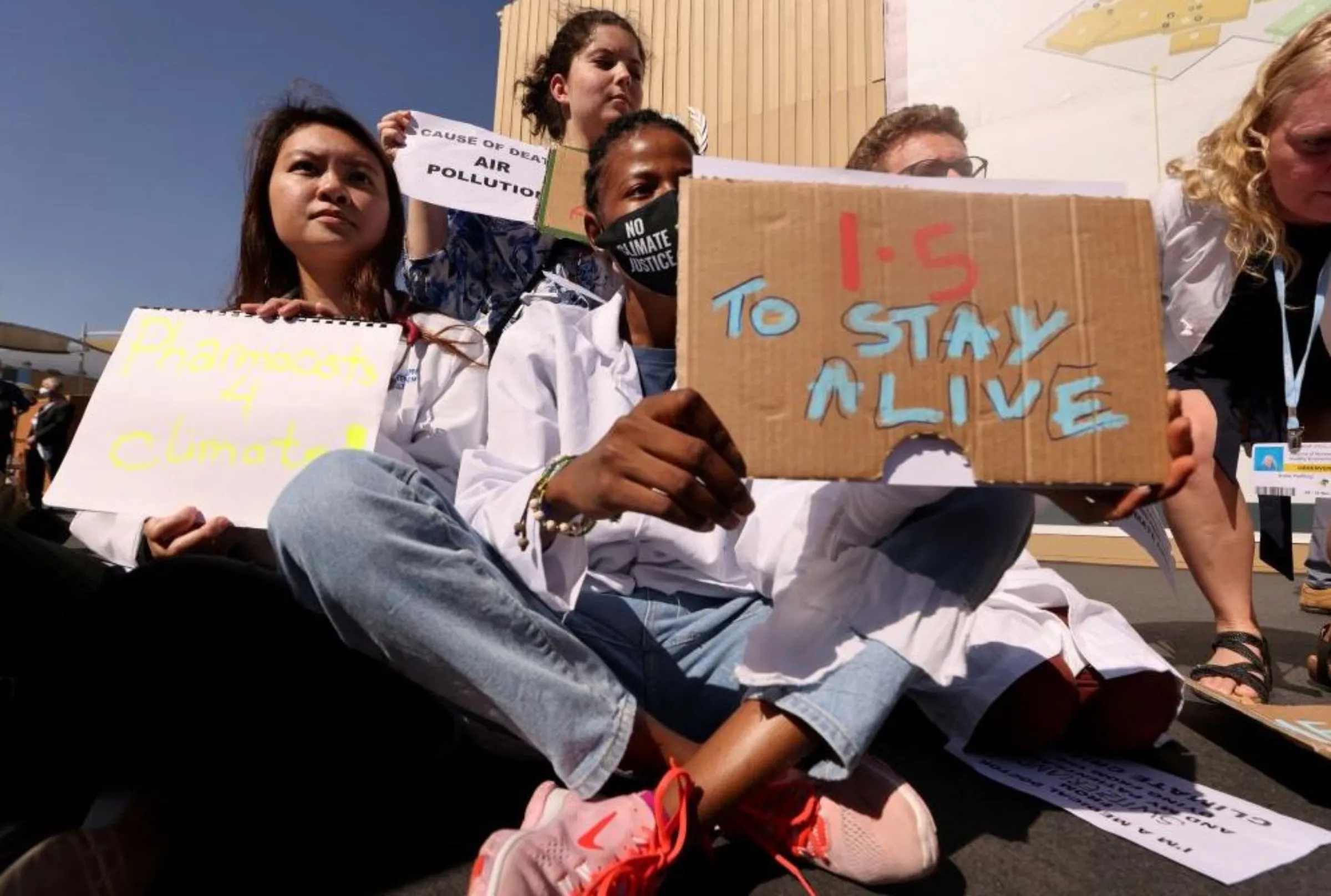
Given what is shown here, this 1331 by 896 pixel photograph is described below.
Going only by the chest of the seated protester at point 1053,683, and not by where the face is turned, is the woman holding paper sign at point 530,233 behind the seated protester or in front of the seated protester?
behind

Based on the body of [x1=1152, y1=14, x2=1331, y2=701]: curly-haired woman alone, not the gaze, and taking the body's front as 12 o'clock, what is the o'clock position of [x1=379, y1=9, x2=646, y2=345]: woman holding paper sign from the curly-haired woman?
The woman holding paper sign is roughly at 2 o'clock from the curly-haired woman.

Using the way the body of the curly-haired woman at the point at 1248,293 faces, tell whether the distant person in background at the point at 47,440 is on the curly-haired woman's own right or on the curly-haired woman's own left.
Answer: on the curly-haired woman's own right

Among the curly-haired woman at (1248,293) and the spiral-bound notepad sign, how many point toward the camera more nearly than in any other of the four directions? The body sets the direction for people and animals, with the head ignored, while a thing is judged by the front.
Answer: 2

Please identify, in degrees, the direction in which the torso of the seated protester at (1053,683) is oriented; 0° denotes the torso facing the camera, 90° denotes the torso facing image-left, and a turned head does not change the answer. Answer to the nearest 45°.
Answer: approximately 315°

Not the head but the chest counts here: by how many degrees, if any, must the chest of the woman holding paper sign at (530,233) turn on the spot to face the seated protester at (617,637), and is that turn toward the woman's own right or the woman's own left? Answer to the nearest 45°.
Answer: approximately 45° to the woman's own right

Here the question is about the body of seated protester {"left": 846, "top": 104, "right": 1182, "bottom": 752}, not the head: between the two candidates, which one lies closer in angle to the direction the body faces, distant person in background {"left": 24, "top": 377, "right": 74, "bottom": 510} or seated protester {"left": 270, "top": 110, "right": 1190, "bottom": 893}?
the seated protester

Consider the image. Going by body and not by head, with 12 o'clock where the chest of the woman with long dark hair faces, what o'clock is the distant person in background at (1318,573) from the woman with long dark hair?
The distant person in background is roughly at 9 o'clock from the woman with long dark hair.

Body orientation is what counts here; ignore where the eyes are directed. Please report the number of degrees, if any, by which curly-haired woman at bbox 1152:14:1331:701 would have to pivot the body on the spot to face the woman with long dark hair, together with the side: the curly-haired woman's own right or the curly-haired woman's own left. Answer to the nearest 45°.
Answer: approximately 45° to the curly-haired woman's own right
